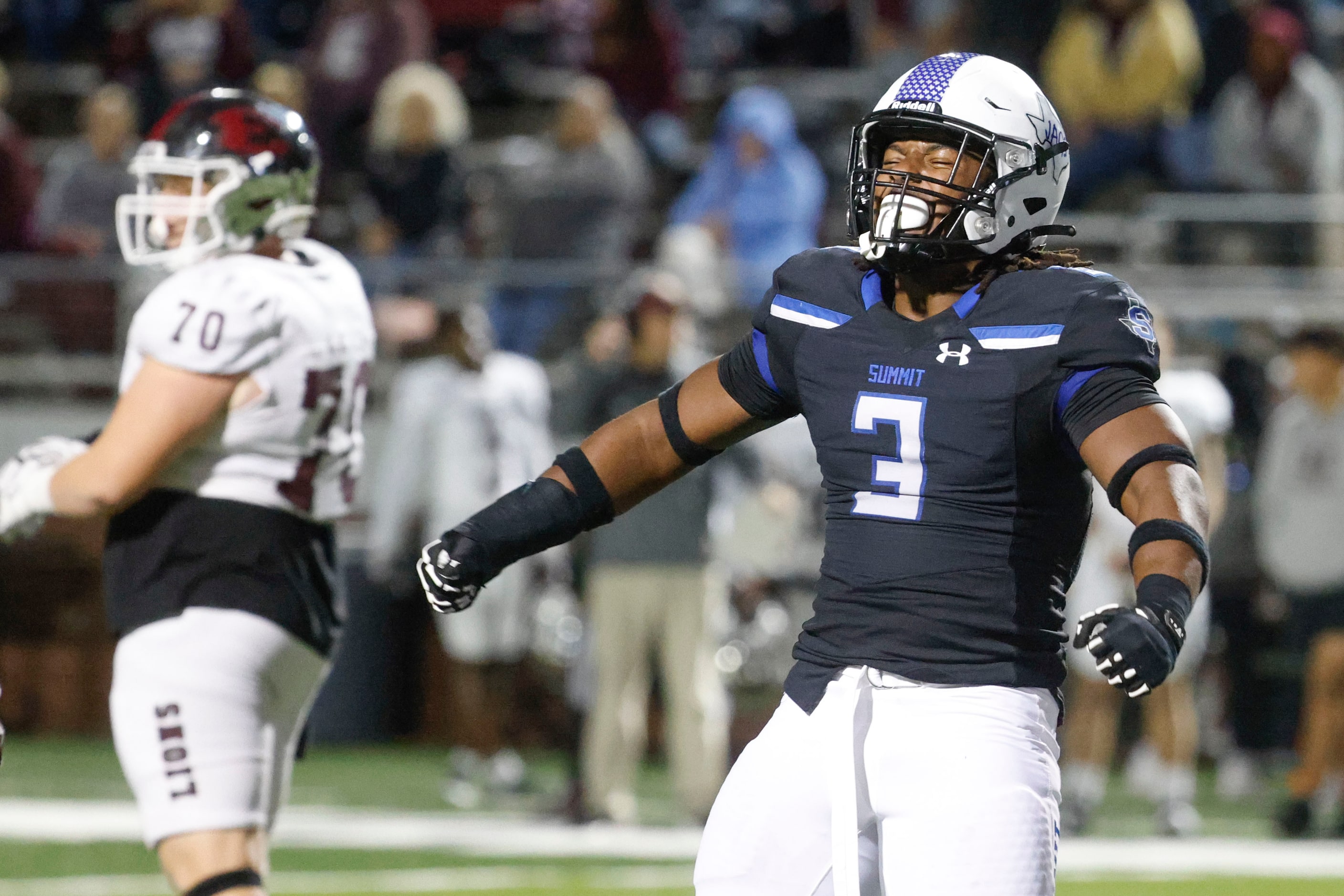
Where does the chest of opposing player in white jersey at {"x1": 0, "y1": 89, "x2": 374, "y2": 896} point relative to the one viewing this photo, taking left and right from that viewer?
facing away from the viewer and to the left of the viewer

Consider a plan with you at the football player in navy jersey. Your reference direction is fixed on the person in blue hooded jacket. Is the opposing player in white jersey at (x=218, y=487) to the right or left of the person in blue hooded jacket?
left

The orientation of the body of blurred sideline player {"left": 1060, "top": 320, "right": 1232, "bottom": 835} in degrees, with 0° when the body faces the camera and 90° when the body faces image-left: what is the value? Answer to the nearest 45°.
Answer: approximately 0°

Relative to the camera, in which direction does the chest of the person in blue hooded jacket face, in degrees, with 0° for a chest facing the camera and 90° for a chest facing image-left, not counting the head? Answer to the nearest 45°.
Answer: approximately 0°

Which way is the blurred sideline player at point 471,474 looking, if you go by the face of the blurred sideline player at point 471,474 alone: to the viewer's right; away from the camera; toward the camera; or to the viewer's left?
away from the camera

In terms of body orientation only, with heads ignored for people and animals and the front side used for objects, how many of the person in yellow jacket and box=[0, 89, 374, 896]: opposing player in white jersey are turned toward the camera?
1

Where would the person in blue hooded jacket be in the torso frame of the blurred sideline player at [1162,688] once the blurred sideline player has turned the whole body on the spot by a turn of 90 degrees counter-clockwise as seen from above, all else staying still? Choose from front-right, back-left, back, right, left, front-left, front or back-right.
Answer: back-left

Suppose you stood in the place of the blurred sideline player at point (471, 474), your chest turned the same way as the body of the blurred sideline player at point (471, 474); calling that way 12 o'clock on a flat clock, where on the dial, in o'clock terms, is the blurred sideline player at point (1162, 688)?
the blurred sideline player at point (1162, 688) is roughly at 10 o'clock from the blurred sideline player at point (471, 474).

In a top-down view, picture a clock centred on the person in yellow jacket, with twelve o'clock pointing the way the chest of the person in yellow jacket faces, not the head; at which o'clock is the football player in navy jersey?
The football player in navy jersey is roughly at 12 o'clock from the person in yellow jacket.

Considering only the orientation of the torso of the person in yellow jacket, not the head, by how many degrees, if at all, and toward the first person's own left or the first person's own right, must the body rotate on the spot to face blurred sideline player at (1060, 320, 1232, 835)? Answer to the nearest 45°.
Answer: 0° — they already face them

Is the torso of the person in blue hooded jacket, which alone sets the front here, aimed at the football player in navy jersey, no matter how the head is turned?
yes
